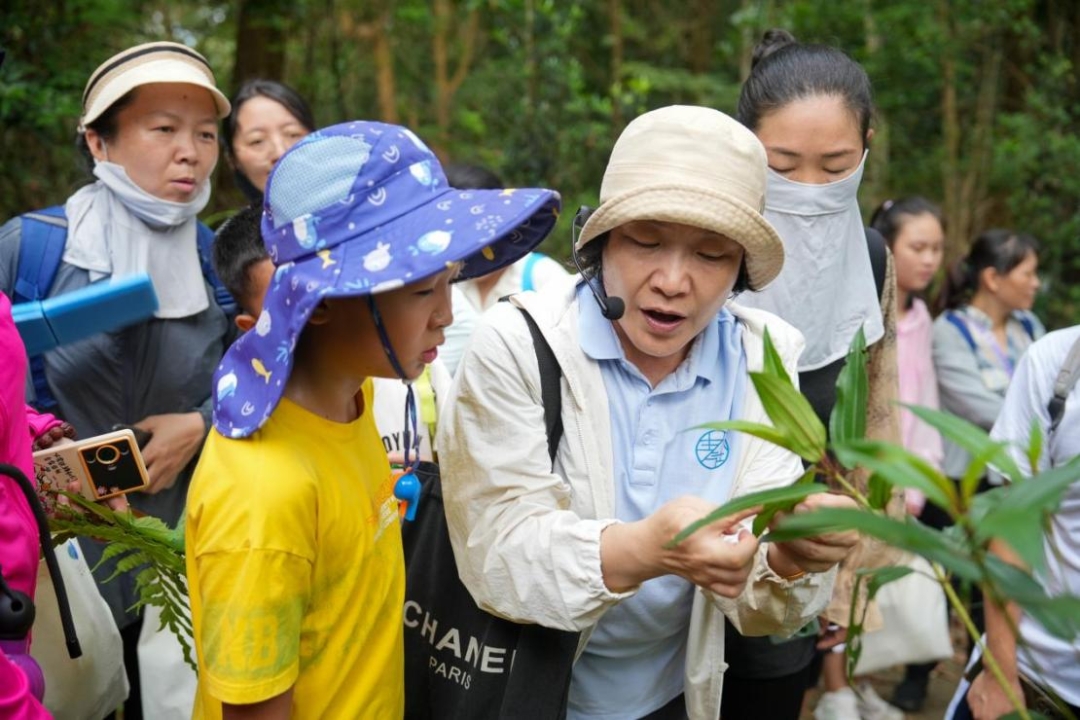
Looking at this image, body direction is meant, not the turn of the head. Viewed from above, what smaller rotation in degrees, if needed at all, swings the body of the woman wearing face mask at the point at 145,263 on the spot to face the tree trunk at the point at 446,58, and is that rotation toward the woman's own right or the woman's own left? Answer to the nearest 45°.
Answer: approximately 135° to the woman's own left

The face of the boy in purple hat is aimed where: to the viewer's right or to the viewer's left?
to the viewer's right

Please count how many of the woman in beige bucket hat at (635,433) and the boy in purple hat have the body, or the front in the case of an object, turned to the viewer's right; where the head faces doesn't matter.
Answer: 1

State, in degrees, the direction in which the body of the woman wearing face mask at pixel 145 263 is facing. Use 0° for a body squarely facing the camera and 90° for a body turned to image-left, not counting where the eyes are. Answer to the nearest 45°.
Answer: approximately 315°

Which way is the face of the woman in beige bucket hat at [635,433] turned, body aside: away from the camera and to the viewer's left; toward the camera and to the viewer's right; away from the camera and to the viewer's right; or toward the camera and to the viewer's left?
toward the camera and to the viewer's right

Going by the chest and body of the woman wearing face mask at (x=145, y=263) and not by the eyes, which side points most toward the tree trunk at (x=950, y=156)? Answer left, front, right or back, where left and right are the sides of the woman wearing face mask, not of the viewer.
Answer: left

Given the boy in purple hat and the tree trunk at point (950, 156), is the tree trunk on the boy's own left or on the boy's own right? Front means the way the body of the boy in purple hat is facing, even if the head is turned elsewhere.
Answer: on the boy's own left

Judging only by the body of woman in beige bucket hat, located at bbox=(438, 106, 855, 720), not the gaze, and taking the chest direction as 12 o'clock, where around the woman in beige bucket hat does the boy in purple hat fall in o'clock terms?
The boy in purple hat is roughly at 2 o'clock from the woman in beige bucket hat.

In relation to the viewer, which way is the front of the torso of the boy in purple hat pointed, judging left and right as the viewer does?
facing to the right of the viewer

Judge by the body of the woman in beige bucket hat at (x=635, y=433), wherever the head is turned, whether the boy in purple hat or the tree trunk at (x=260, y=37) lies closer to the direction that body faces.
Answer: the boy in purple hat

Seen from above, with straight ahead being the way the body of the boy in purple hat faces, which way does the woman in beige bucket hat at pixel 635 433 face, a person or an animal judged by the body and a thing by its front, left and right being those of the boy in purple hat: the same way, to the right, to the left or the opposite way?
to the right
